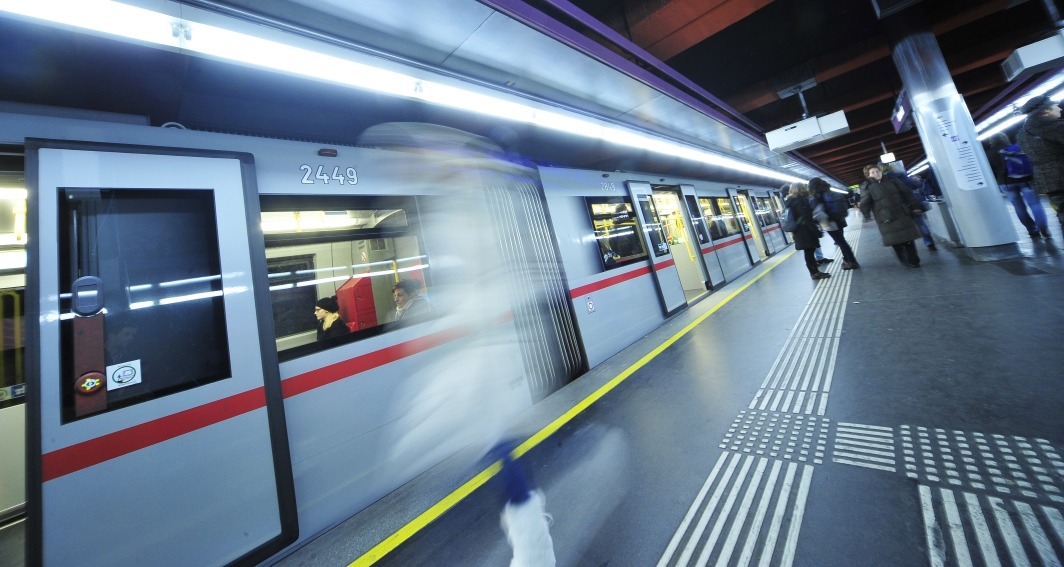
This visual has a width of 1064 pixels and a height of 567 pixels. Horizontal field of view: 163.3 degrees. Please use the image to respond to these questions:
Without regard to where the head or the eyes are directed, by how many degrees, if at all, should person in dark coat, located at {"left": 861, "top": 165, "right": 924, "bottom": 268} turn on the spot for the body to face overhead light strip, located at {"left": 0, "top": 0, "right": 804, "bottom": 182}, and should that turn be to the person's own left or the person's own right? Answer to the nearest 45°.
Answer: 0° — they already face it

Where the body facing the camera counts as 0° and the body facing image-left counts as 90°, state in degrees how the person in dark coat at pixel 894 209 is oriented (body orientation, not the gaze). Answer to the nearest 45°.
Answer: approximately 0°

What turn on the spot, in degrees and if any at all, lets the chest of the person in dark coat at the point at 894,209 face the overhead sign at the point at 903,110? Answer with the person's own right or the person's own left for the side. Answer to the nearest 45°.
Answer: approximately 180°
